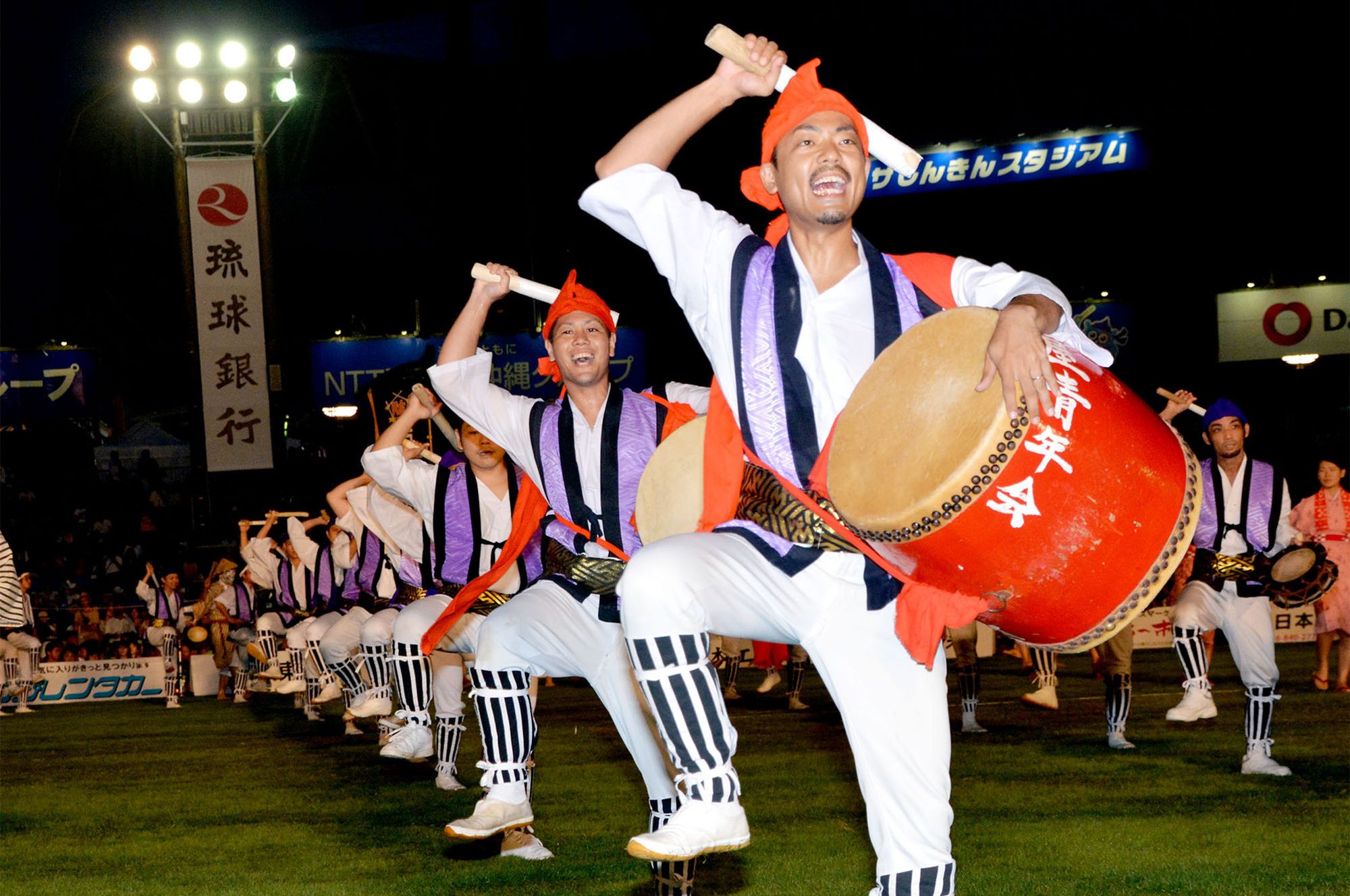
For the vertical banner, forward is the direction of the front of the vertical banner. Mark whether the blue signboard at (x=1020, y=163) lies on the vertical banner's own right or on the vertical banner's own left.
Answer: on the vertical banner's own left

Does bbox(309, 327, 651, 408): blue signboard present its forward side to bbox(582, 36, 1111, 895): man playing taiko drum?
yes

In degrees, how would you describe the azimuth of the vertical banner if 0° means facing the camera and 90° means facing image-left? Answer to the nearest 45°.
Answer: approximately 0°

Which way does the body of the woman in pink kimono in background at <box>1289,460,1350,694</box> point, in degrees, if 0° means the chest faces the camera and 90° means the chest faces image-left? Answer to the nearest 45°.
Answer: approximately 0°

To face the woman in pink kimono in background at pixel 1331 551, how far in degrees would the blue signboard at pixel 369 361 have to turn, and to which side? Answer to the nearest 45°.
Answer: approximately 45° to its left

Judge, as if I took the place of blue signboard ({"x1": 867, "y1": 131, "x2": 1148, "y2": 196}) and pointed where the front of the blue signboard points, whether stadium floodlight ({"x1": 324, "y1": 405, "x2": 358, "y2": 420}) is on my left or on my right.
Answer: on my right
